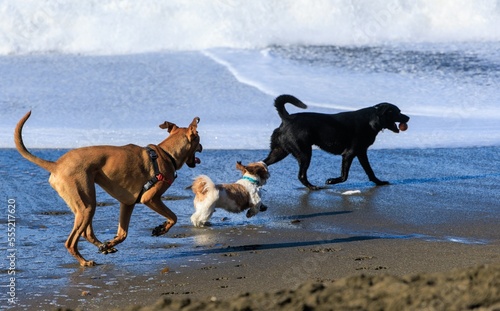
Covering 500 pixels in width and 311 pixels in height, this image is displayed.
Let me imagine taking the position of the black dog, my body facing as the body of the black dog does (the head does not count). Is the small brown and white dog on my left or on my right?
on my right

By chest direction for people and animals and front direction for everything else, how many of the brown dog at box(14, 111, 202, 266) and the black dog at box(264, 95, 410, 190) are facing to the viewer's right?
2

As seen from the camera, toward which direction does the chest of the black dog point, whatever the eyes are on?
to the viewer's right

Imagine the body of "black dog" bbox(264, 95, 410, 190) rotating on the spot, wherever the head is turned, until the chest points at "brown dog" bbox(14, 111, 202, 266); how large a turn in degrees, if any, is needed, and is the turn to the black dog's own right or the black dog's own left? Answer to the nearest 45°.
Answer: approximately 135° to the black dog's own right

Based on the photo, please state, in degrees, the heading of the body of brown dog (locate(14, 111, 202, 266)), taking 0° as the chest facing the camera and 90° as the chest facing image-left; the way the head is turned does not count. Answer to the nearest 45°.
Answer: approximately 270°

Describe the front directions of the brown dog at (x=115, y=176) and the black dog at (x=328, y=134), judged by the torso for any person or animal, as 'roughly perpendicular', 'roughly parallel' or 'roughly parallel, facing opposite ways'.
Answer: roughly parallel

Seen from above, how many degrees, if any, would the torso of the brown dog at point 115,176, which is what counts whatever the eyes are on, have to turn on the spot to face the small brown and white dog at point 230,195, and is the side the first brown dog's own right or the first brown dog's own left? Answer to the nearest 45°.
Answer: approximately 45° to the first brown dog's own left
